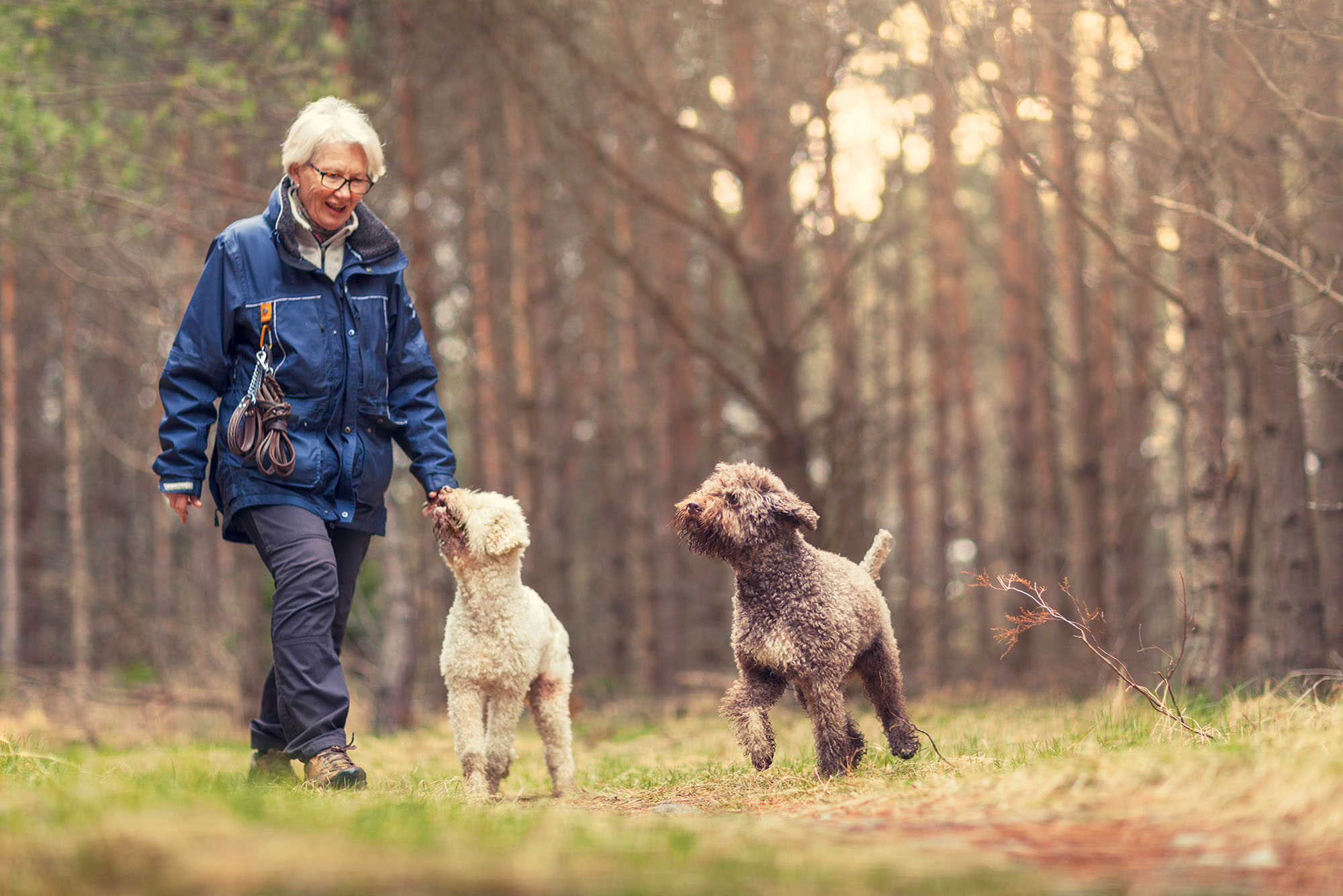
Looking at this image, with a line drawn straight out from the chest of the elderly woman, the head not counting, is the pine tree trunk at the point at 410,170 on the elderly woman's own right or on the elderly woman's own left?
on the elderly woman's own left

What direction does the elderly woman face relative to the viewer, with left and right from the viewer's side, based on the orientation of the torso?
facing the viewer and to the right of the viewer

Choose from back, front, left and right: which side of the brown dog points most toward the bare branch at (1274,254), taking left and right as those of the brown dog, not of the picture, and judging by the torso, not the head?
back

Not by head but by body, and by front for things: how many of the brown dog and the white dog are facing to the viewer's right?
0

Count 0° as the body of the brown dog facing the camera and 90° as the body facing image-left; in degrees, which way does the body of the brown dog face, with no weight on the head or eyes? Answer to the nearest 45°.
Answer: approximately 45°

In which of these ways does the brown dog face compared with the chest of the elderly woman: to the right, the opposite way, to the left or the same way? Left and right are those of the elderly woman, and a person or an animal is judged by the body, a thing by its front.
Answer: to the right

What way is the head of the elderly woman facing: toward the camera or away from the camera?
toward the camera

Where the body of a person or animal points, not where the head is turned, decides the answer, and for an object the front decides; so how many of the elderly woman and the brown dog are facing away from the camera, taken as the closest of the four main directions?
0
